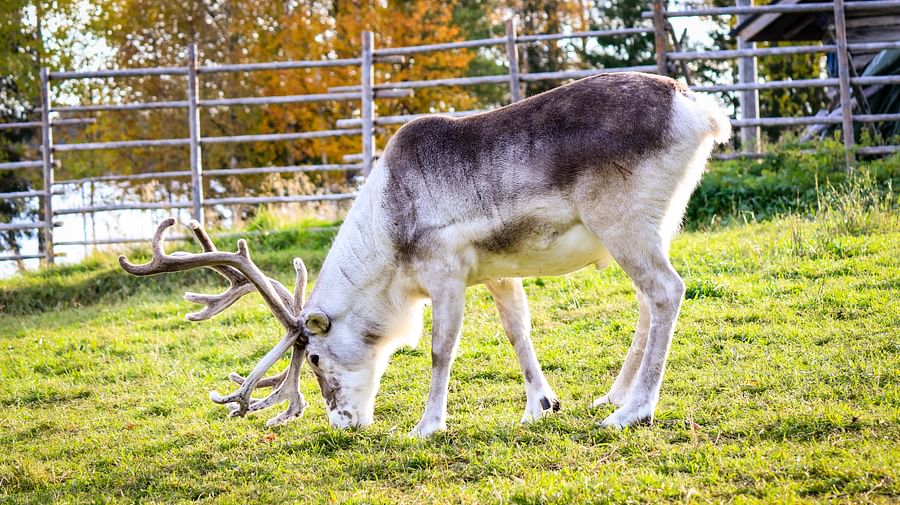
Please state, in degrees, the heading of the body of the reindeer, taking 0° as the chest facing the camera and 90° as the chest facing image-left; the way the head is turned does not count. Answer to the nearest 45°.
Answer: approximately 90°

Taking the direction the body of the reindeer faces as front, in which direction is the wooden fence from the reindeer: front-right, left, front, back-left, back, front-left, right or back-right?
right

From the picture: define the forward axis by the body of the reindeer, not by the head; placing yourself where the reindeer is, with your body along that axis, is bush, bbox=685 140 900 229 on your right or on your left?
on your right

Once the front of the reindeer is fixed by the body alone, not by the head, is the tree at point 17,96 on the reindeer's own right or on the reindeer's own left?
on the reindeer's own right
